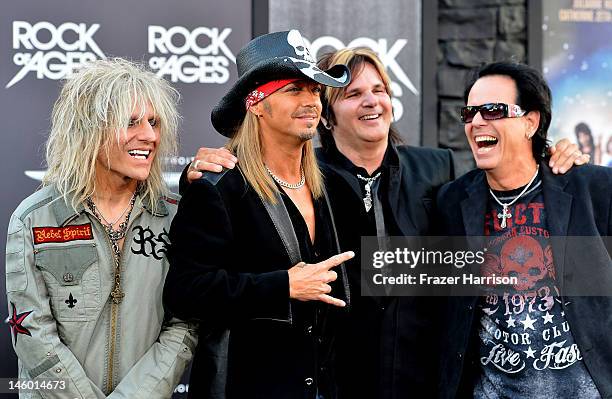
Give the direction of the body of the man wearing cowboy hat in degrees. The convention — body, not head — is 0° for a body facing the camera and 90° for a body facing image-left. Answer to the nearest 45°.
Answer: approximately 315°

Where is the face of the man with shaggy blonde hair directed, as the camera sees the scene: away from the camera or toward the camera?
toward the camera

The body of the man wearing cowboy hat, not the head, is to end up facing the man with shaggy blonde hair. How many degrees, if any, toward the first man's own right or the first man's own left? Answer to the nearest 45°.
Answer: approximately 135° to the first man's own right

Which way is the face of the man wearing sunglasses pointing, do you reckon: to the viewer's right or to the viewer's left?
to the viewer's left

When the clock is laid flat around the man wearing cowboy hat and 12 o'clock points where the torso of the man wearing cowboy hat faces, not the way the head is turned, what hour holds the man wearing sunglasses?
The man wearing sunglasses is roughly at 10 o'clock from the man wearing cowboy hat.
